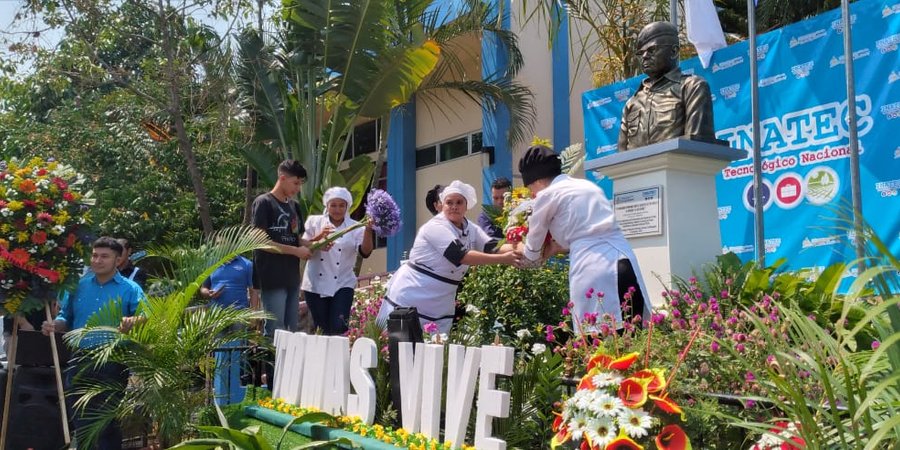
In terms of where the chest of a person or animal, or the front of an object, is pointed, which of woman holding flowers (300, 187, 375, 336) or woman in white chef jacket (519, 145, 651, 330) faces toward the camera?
the woman holding flowers

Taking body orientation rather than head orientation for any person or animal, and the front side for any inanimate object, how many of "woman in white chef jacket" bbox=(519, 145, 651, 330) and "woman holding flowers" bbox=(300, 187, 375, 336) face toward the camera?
1

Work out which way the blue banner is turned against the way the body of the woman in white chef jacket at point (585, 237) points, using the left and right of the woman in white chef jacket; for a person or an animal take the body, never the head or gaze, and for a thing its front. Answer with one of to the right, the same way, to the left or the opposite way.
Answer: to the left

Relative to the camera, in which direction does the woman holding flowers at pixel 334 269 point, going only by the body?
toward the camera

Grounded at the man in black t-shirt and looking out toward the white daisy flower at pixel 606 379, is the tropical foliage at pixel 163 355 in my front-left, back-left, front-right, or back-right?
front-right

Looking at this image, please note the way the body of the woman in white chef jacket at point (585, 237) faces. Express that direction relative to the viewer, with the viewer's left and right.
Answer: facing away from the viewer and to the left of the viewer

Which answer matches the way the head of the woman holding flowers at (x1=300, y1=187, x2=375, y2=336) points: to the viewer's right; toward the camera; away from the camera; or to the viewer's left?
toward the camera

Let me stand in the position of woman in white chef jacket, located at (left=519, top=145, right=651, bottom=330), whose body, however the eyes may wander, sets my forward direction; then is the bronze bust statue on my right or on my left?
on my right

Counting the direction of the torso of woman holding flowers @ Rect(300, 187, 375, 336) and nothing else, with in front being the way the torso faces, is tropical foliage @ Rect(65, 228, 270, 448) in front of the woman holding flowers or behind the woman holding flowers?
in front

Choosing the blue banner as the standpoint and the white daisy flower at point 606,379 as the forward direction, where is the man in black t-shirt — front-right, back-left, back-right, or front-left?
front-right

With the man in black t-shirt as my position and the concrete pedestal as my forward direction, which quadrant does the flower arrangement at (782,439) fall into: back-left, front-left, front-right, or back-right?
front-right

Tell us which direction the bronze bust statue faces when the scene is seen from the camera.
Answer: facing the viewer and to the left of the viewer

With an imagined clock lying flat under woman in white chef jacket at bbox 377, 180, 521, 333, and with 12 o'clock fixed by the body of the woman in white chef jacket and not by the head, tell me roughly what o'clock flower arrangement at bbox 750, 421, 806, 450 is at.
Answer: The flower arrangement is roughly at 1 o'clock from the woman in white chef jacket.

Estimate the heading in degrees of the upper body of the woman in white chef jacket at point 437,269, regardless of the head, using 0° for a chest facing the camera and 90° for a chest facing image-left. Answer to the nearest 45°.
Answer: approximately 315°
